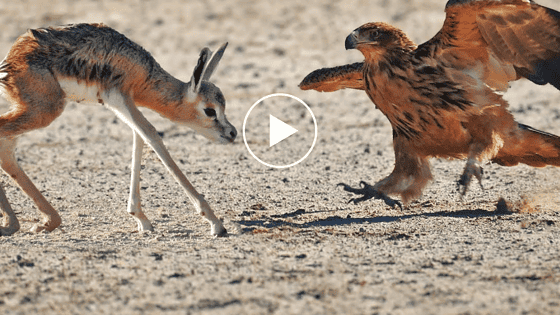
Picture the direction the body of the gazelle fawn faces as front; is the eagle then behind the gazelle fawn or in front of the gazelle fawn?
in front

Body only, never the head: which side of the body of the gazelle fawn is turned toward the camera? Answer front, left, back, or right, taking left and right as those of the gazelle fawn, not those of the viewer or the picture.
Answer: right
